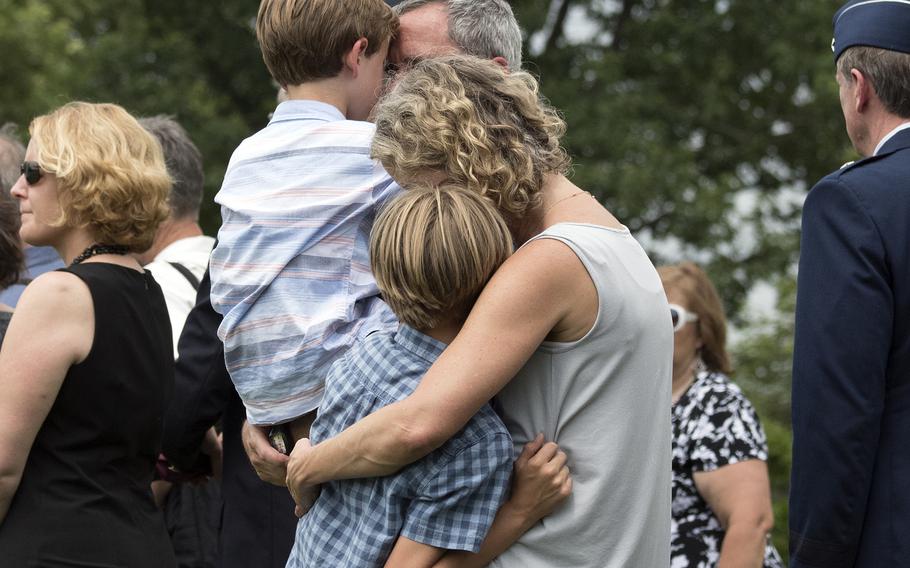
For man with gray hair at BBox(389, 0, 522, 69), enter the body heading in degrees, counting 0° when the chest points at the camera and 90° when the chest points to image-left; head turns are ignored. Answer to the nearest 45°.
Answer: approximately 45°

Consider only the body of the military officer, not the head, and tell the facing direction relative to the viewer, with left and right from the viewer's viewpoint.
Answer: facing away from the viewer and to the left of the viewer

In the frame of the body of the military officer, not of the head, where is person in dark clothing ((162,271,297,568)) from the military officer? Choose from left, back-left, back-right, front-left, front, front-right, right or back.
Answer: front-left

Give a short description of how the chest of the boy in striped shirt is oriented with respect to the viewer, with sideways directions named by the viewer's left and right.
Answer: facing away from the viewer and to the right of the viewer

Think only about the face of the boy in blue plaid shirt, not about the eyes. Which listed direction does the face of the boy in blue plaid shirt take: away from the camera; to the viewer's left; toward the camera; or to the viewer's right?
away from the camera

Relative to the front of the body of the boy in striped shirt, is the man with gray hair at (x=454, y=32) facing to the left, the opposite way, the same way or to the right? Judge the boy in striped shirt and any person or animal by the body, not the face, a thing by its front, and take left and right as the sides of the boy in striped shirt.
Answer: the opposite way

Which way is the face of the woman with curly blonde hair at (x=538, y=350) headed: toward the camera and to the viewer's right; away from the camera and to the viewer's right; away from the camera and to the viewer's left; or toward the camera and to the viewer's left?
away from the camera and to the viewer's left

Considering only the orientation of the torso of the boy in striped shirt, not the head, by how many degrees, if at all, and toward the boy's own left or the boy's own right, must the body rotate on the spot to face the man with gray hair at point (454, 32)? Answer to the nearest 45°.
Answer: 0° — they already face them

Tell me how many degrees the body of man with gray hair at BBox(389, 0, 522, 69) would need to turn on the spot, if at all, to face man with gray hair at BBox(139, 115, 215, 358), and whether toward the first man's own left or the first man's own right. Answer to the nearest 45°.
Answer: approximately 90° to the first man's own right
